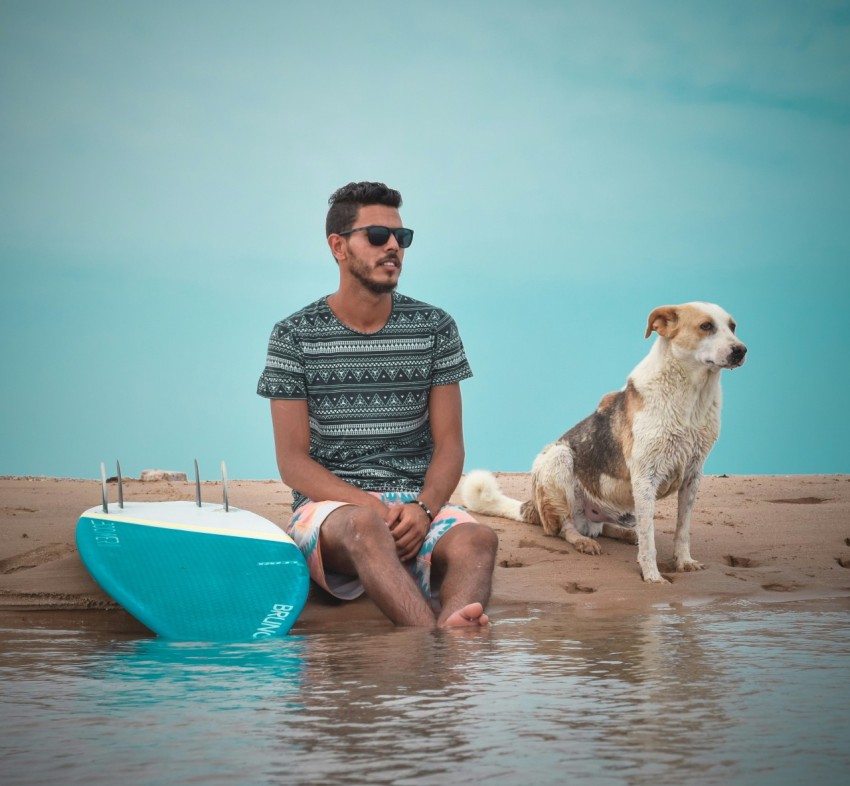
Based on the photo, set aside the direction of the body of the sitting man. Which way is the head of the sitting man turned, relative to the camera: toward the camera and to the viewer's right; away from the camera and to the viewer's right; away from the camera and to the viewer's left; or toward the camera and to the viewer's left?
toward the camera and to the viewer's right

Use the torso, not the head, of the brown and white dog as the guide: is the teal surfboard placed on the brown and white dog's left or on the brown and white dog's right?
on the brown and white dog's right

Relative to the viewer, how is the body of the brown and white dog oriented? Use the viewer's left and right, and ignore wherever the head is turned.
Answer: facing the viewer and to the right of the viewer

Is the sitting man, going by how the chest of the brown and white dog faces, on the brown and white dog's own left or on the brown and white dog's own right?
on the brown and white dog's own right
